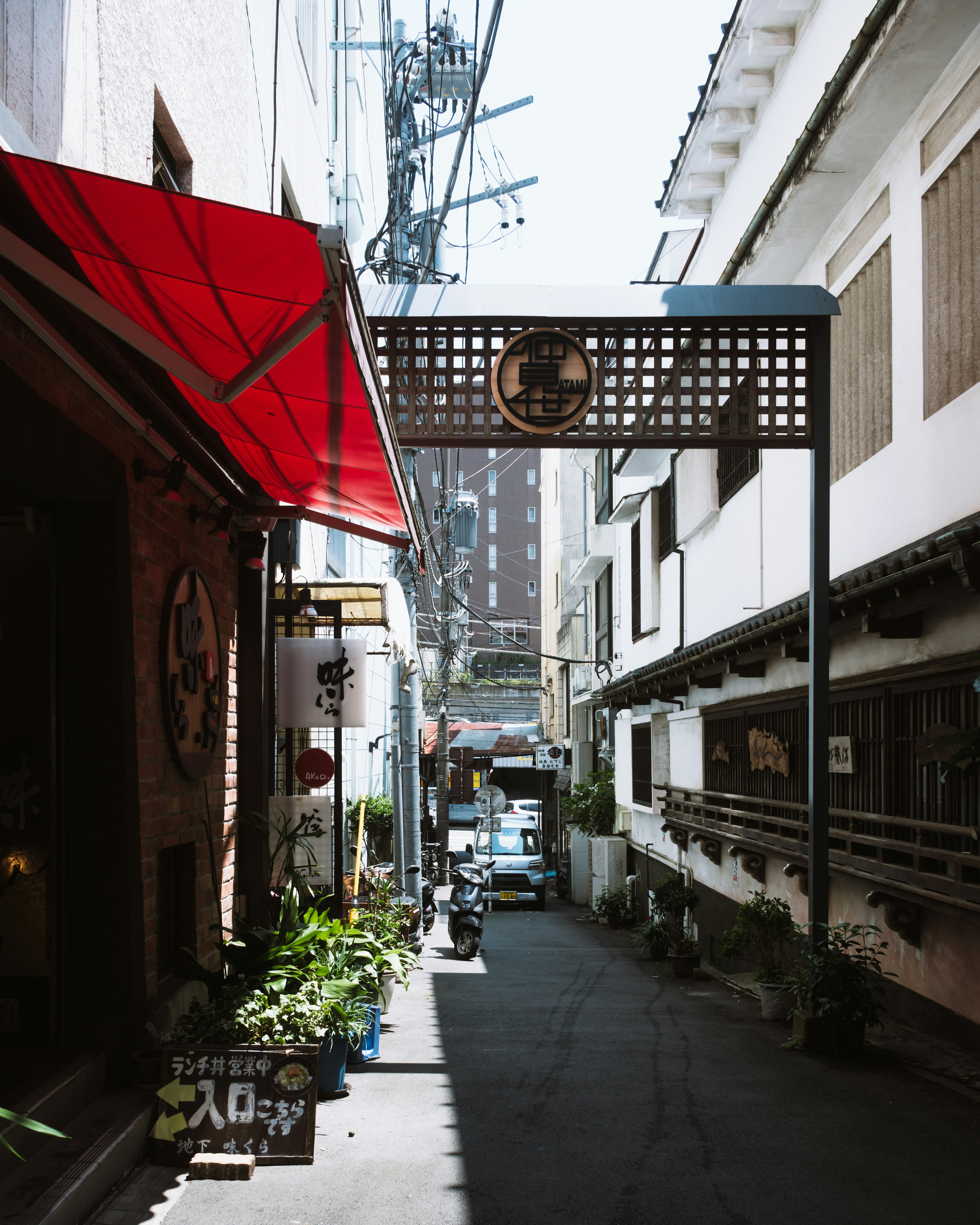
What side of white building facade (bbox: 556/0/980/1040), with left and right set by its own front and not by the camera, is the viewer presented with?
left

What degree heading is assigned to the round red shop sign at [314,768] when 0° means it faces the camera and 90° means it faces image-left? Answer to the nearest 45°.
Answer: approximately 0°

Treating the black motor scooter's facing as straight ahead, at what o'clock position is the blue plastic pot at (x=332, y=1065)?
The blue plastic pot is roughly at 12 o'clock from the black motor scooter.

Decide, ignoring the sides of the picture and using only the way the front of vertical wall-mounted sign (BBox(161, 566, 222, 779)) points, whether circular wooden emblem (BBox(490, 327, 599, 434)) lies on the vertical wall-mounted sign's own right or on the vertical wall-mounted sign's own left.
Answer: on the vertical wall-mounted sign's own left

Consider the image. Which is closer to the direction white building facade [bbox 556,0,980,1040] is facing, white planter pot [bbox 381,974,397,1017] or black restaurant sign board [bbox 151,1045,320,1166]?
the white planter pot

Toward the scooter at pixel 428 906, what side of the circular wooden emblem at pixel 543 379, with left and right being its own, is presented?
back

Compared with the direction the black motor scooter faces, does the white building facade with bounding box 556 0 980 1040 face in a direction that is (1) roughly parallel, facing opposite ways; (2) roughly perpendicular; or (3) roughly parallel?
roughly perpendicular

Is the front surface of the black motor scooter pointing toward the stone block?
yes

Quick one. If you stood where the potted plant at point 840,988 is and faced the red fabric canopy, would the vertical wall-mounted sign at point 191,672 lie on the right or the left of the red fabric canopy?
right
